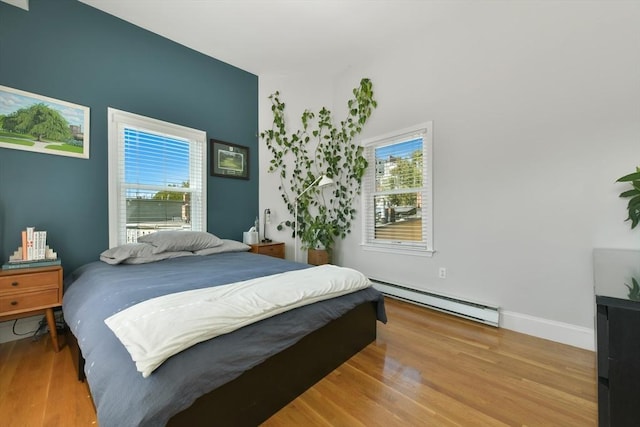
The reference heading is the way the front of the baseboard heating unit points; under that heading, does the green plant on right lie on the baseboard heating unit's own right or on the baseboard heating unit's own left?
on the baseboard heating unit's own left

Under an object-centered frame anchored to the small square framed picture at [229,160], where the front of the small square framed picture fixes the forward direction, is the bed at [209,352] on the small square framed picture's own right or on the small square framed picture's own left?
on the small square framed picture's own right

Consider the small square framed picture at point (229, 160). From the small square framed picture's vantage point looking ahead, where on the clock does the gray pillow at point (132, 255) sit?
The gray pillow is roughly at 3 o'clock from the small square framed picture.

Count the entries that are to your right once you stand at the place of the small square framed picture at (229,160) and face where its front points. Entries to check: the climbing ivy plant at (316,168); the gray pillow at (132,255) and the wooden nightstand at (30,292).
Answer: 2

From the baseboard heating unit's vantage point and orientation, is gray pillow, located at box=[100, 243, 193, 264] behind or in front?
in front

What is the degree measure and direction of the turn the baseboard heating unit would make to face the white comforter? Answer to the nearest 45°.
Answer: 0° — it already faces it

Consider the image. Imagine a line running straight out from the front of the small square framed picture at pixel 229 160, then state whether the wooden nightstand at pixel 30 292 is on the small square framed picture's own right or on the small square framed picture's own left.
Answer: on the small square framed picture's own right

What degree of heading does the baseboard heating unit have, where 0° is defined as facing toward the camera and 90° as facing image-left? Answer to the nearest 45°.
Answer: approximately 45°
